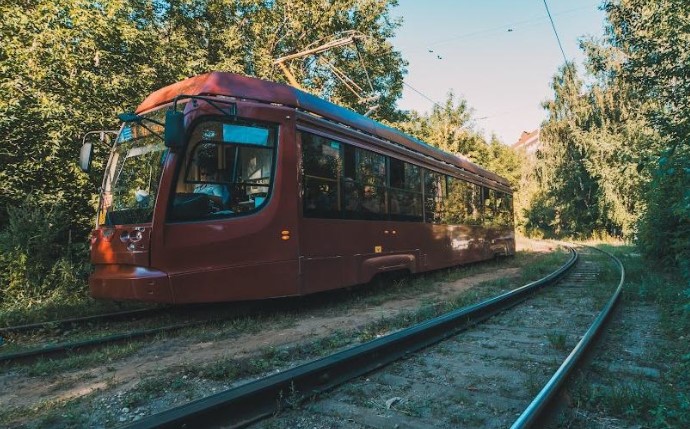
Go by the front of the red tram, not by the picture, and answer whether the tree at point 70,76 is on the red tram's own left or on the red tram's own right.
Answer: on the red tram's own right

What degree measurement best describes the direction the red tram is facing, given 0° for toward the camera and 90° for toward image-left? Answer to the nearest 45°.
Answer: approximately 45°

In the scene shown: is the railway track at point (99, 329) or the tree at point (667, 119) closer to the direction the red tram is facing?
the railway track

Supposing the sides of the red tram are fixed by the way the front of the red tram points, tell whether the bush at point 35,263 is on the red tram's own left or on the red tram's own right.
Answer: on the red tram's own right

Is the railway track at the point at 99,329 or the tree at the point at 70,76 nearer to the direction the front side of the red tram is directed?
the railway track

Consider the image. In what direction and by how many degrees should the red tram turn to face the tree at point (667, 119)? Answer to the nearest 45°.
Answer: approximately 135° to its left
